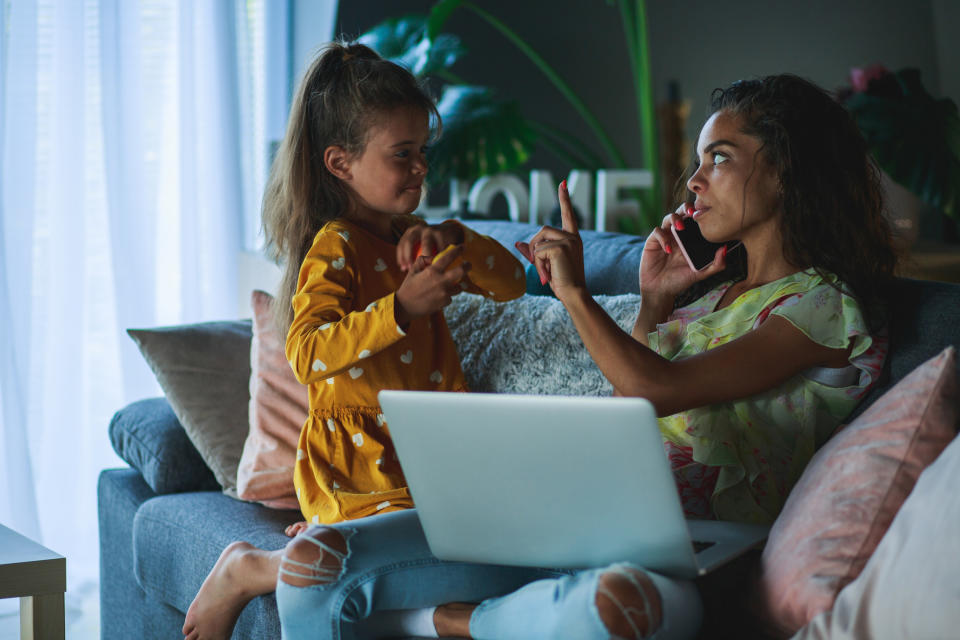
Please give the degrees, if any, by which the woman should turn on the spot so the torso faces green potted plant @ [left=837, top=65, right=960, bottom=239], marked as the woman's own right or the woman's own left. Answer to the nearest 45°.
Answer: approximately 180°

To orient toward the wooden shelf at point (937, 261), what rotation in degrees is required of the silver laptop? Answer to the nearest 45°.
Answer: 0° — it already faces it

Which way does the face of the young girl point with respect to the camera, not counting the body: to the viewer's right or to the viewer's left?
to the viewer's right

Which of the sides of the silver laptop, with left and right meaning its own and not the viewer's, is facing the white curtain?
left

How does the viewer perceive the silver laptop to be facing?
facing away from the viewer and to the right of the viewer

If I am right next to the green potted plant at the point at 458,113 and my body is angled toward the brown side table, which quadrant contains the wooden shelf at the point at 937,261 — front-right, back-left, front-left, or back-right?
back-left

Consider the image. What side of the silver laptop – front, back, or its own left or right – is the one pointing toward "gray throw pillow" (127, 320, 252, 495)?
left
